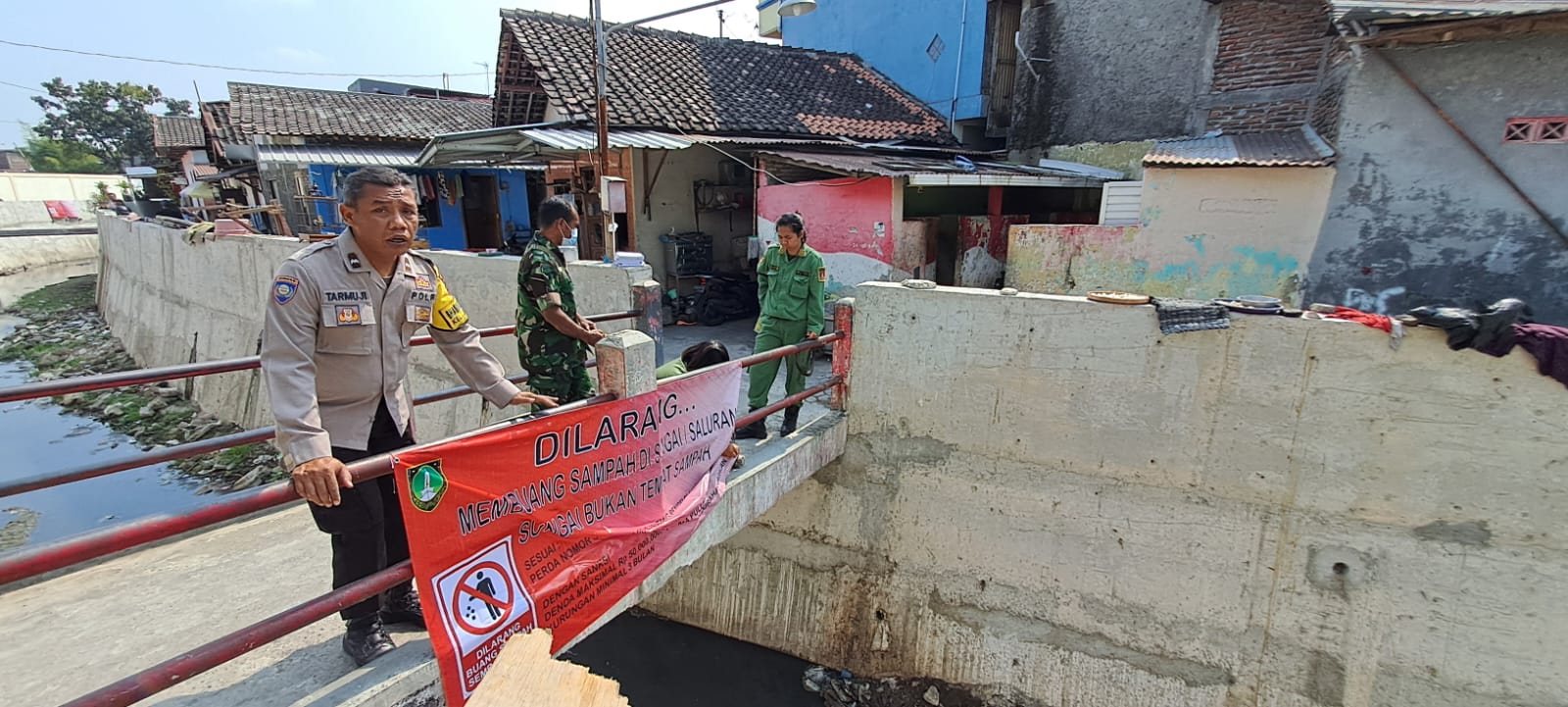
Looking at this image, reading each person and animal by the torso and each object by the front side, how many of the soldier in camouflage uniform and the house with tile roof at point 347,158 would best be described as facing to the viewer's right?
1

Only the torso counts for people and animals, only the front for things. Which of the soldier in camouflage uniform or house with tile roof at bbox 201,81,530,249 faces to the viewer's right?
the soldier in camouflage uniform

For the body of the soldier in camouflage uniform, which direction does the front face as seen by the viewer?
to the viewer's right

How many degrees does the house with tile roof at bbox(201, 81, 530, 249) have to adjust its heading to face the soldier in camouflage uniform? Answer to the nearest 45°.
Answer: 0° — it already faces them

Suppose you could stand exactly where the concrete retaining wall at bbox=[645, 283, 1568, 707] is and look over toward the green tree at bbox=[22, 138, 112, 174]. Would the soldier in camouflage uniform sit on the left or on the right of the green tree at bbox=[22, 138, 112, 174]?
left

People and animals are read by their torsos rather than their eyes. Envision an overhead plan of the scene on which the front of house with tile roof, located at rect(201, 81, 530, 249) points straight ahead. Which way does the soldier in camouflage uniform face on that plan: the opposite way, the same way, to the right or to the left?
to the left

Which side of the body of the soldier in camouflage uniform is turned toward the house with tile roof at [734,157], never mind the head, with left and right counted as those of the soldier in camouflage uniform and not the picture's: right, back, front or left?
left

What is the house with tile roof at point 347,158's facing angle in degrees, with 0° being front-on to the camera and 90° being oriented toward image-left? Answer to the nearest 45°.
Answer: approximately 0°

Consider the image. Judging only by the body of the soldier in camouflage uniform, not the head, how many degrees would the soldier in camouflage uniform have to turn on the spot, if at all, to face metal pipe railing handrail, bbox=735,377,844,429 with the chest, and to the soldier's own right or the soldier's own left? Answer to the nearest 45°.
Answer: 0° — they already face it

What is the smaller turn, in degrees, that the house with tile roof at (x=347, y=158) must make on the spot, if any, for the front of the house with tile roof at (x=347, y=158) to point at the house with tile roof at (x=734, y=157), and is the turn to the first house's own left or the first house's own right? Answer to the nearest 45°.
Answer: approximately 45° to the first house's own left

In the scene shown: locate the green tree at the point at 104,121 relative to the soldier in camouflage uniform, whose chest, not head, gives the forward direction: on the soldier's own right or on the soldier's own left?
on the soldier's own left

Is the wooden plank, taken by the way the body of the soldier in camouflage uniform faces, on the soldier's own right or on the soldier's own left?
on the soldier's own right
